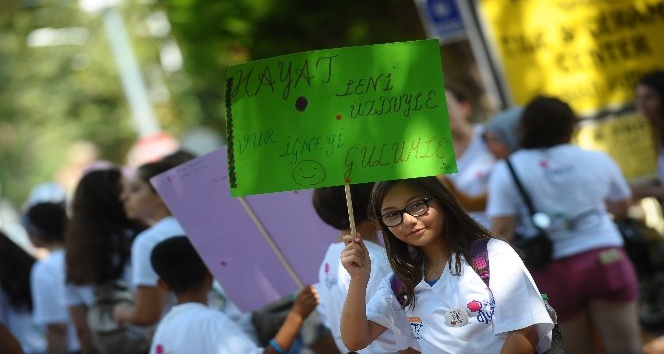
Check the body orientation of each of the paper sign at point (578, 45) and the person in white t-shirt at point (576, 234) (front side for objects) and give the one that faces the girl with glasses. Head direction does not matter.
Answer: the paper sign

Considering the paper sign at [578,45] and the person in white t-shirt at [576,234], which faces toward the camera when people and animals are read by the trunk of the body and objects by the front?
the paper sign

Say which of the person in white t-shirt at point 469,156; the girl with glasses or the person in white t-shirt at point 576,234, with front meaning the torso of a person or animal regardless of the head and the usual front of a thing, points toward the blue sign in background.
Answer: the person in white t-shirt at point 576,234

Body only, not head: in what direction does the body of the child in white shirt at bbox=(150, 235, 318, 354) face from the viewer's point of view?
away from the camera

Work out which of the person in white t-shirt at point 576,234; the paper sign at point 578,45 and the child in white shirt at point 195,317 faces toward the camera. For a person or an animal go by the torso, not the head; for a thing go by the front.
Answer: the paper sign

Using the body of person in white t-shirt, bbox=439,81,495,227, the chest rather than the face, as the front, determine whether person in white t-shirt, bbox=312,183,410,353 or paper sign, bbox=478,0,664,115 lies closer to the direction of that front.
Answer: the person in white t-shirt

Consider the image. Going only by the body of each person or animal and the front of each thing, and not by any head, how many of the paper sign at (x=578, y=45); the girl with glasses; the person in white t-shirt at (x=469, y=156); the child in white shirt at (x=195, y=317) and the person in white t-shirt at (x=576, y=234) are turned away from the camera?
2

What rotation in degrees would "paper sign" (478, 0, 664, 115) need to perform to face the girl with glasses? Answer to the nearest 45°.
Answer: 0° — it already faces them

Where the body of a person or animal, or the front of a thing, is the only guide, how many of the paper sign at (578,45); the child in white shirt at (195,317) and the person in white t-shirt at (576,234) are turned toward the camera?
1

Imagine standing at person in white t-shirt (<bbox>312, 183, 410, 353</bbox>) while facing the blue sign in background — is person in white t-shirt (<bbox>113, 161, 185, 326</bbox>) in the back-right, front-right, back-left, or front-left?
front-left

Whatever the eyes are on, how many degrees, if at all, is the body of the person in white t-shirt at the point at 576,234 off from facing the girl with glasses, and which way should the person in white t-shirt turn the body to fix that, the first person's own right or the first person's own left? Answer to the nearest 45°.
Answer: approximately 180°

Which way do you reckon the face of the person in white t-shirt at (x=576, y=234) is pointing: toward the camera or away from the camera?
away from the camera

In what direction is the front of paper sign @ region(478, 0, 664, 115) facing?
toward the camera

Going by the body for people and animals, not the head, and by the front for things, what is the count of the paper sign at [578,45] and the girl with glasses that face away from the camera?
0

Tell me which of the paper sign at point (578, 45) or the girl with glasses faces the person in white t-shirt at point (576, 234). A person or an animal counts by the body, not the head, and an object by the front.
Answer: the paper sign

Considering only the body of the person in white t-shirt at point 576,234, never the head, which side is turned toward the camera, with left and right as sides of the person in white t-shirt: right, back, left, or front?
back
